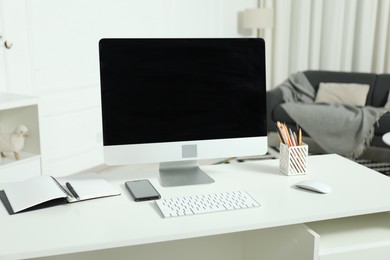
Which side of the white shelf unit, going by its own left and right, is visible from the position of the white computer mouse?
front

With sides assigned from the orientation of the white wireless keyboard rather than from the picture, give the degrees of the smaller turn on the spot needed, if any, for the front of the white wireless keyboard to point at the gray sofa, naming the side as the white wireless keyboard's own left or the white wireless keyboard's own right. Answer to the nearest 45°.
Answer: approximately 180°

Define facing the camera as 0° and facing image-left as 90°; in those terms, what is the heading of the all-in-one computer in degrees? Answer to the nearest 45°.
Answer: approximately 315°

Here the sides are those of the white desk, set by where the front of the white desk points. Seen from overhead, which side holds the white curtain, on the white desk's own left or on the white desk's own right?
on the white desk's own left

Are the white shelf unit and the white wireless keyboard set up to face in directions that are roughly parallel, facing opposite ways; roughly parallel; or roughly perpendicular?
roughly parallel
